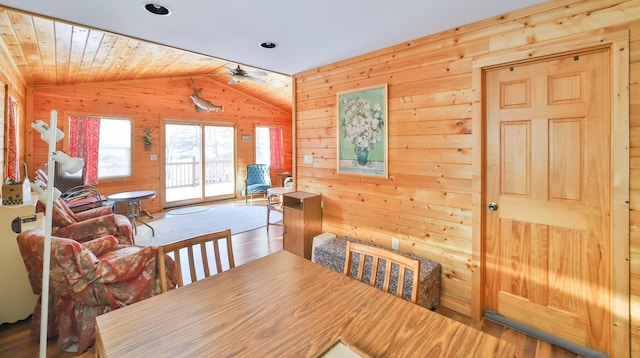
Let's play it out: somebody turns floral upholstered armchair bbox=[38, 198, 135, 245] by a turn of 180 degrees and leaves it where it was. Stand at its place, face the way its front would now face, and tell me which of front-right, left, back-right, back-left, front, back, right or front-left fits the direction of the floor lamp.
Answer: left

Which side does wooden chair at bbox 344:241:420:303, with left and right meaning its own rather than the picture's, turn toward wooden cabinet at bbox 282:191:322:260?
right

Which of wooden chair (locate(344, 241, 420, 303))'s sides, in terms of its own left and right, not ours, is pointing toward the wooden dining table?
front

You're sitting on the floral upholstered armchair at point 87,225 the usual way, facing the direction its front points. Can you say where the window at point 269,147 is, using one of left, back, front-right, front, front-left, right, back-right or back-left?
front-left

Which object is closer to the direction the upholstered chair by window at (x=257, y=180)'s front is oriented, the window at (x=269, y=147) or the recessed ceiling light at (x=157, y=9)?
the recessed ceiling light

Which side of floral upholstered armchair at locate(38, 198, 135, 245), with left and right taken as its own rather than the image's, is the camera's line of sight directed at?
right

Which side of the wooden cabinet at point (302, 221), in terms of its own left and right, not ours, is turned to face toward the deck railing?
right

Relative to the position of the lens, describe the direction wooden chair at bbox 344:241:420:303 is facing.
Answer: facing the viewer and to the left of the viewer

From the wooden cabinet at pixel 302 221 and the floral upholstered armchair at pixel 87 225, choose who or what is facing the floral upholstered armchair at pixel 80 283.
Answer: the wooden cabinet

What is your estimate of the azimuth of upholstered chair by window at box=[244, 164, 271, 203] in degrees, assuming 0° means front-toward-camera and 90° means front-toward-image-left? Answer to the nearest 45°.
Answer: approximately 45°

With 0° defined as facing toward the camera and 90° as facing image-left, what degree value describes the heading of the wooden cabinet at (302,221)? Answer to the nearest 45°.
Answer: approximately 45°

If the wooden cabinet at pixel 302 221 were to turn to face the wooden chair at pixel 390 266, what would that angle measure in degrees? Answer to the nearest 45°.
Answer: approximately 45° to its left

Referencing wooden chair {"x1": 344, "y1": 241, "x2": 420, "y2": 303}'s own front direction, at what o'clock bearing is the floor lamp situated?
The floor lamp is roughly at 1 o'clock from the wooden chair.
